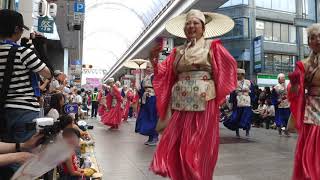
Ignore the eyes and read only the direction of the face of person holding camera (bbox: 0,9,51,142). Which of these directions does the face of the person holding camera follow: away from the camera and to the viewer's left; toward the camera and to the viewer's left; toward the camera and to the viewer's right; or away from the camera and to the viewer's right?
away from the camera and to the viewer's right

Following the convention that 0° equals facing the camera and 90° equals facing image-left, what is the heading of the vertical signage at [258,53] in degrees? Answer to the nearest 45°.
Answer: approximately 45°

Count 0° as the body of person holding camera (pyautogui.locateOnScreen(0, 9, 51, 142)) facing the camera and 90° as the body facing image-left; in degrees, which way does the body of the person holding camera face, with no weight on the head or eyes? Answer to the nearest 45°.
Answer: approximately 225°

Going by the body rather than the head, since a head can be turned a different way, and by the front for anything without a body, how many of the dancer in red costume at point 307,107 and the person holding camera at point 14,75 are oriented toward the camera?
1

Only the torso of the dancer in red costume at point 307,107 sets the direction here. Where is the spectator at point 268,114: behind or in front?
behind

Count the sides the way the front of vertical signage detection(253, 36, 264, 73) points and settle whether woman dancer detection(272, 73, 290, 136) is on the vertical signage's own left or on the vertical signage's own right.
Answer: on the vertical signage's own left
